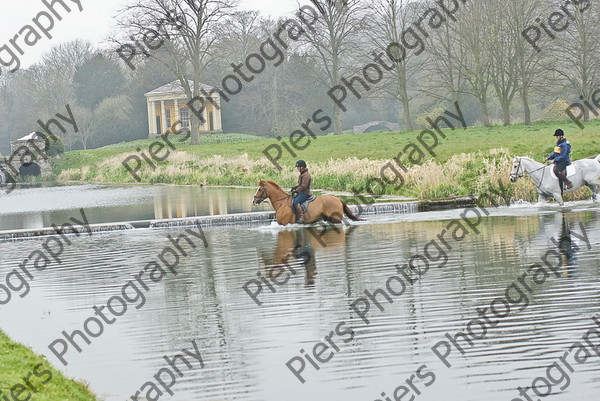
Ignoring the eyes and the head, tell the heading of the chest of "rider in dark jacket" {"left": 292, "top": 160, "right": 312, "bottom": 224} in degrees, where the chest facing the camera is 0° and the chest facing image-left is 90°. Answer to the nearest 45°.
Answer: approximately 90°

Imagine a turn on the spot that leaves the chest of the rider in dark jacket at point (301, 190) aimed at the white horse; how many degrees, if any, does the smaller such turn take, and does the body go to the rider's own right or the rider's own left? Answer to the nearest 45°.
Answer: approximately 180°

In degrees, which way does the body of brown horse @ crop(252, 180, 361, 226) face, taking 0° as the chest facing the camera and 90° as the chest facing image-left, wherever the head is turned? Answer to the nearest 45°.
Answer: approximately 90°

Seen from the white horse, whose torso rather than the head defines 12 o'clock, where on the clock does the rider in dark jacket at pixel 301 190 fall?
The rider in dark jacket is roughly at 11 o'clock from the white horse.

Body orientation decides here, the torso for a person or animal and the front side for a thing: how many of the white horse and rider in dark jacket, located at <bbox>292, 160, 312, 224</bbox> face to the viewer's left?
2

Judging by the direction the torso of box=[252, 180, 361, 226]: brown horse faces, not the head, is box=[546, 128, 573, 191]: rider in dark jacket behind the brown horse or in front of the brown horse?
behind

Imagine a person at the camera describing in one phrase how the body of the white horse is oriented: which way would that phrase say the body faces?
to the viewer's left
